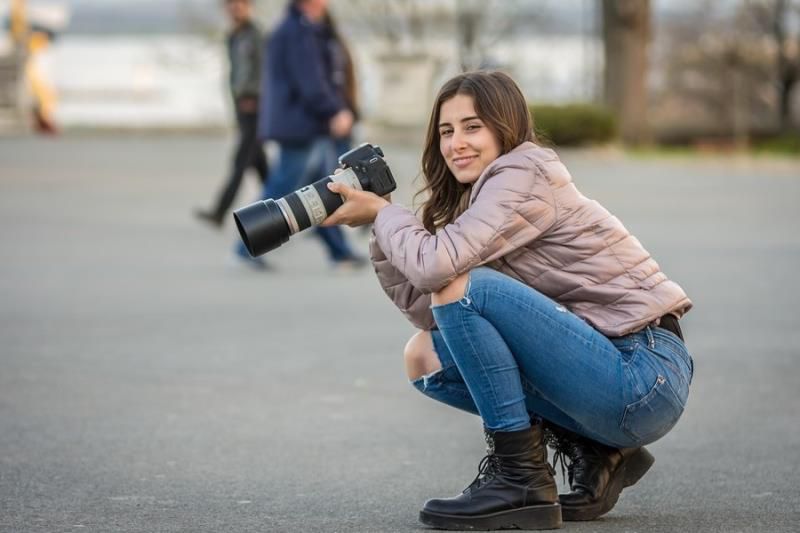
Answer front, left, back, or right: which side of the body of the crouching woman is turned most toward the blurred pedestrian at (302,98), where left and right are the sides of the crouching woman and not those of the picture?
right

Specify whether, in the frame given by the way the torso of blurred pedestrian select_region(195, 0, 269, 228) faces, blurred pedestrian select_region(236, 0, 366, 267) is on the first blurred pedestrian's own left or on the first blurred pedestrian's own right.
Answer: on the first blurred pedestrian's own left

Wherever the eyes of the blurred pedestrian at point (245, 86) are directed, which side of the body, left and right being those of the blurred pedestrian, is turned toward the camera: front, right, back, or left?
left

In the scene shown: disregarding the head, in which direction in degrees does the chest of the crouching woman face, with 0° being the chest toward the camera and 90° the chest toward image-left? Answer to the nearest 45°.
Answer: approximately 90°
